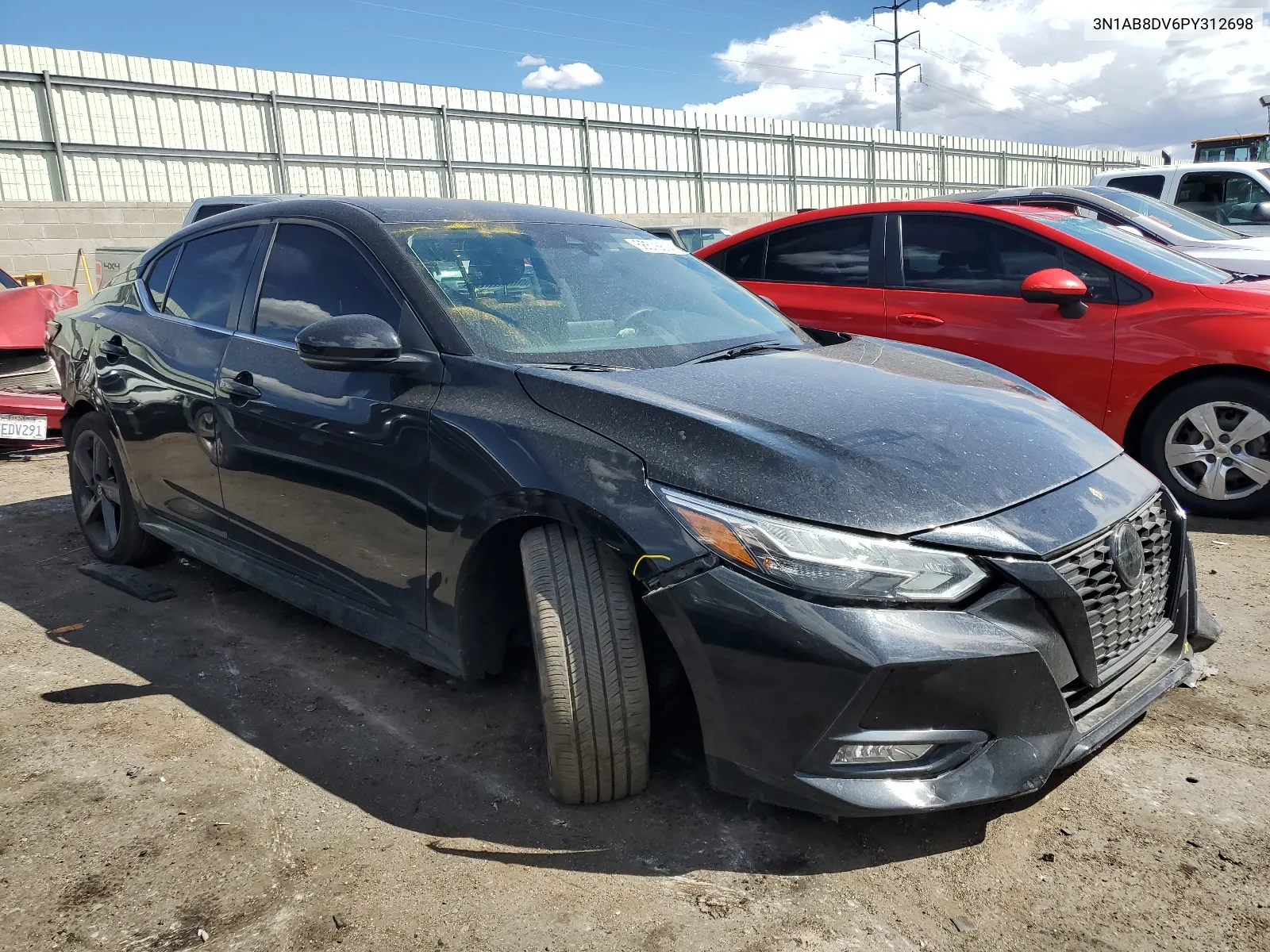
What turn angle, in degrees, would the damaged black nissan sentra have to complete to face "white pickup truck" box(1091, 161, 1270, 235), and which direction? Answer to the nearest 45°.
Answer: approximately 90° to its left

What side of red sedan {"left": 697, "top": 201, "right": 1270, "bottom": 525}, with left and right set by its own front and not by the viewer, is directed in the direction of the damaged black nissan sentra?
right

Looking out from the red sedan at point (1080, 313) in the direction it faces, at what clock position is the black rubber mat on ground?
The black rubber mat on ground is roughly at 5 o'clock from the red sedan.

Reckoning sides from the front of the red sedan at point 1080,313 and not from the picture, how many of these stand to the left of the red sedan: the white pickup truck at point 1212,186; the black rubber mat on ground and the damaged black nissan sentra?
1

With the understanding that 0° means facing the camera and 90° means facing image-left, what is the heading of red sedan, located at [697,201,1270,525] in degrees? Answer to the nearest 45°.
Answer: approximately 270°

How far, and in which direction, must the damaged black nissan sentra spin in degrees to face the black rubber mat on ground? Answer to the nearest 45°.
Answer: approximately 180°

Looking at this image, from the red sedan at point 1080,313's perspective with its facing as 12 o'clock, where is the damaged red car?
The damaged red car is roughly at 6 o'clock from the red sedan.

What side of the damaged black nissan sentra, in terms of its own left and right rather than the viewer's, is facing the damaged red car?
back

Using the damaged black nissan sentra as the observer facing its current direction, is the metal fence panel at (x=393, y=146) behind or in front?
behind

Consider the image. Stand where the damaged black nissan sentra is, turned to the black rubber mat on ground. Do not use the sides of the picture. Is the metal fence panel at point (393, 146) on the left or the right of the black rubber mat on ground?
right
